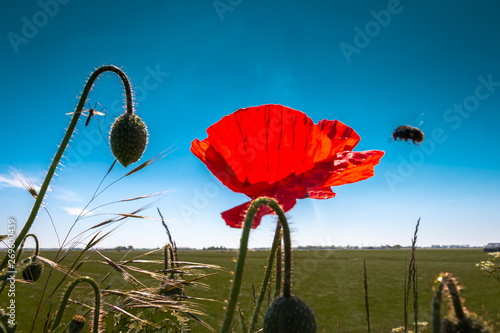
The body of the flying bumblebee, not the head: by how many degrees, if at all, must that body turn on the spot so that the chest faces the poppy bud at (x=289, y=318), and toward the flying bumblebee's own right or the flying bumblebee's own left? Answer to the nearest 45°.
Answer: approximately 90° to the flying bumblebee's own left

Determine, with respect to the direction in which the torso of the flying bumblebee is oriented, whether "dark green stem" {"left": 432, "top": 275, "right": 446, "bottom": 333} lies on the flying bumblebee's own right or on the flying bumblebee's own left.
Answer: on the flying bumblebee's own left

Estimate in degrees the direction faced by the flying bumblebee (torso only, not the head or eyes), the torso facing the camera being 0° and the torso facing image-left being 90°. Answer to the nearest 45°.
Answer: approximately 90°

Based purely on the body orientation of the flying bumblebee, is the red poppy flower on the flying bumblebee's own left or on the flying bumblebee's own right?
on the flying bumblebee's own left

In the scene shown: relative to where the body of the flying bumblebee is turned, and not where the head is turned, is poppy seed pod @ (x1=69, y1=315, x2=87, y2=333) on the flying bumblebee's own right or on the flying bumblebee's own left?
on the flying bumblebee's own left
